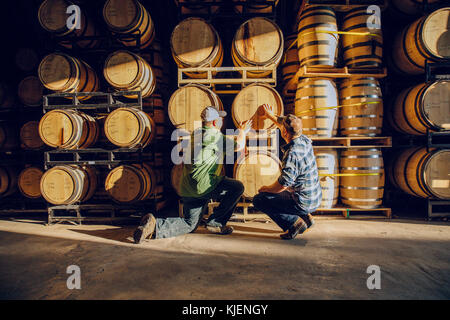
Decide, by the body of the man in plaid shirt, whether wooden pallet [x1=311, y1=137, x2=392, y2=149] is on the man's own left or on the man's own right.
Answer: on the man's own right

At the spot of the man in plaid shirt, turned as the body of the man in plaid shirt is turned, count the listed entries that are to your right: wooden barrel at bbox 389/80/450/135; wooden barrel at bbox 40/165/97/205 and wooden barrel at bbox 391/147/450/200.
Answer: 2

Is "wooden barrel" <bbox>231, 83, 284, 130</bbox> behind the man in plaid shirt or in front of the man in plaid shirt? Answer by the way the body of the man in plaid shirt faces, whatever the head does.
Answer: in front

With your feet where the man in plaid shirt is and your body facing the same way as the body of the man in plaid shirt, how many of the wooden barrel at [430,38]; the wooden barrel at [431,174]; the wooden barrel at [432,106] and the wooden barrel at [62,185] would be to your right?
3

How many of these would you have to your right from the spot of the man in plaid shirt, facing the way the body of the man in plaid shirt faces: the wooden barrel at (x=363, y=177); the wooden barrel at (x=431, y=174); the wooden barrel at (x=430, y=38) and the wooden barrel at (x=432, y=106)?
4

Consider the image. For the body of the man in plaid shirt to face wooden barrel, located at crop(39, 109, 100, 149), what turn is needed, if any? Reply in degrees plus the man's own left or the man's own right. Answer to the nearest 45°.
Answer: approximately 45° to the man's own left

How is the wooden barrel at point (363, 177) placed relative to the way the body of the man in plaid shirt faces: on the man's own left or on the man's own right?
on the man's own right

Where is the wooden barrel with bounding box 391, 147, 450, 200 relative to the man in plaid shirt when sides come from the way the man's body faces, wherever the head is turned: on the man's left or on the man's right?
on the man's right

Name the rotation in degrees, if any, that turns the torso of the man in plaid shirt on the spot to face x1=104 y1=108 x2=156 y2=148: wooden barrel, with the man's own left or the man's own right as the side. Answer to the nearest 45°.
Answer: approximately 45° to the man's own left

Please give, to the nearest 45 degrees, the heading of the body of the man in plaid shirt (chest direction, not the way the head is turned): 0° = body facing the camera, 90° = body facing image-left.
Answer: approximately 135°

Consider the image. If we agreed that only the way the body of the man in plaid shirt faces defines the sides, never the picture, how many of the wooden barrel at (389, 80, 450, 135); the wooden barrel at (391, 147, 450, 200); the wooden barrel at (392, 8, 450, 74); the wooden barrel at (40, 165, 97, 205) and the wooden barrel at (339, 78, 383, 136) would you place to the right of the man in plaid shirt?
4

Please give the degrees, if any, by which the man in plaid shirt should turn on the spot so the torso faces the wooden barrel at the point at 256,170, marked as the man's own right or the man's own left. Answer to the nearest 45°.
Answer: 0° — they already face it
